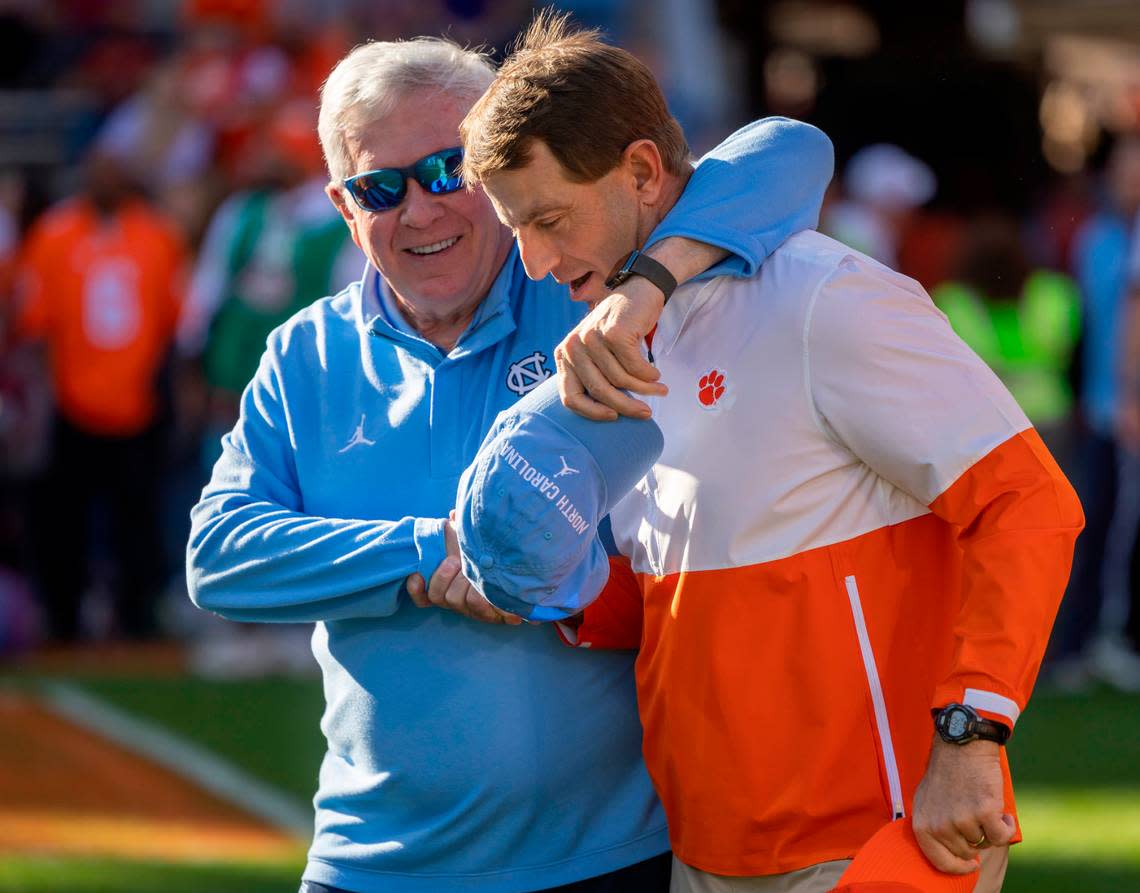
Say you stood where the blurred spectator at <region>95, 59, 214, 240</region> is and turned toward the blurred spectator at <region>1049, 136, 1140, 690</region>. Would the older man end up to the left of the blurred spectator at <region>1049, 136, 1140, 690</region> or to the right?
right

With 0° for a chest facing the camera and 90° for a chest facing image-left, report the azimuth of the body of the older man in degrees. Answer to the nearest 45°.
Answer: approximately 0°

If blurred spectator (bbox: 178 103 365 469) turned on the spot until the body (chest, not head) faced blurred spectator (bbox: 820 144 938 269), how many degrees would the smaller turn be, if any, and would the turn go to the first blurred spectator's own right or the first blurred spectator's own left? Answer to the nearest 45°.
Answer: approximately 90° to the first blurred spectator's own left

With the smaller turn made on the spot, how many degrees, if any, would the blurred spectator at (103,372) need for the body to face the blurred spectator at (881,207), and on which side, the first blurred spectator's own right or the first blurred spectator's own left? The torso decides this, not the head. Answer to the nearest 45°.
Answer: approximately 90° to the first blurred spectator's own left

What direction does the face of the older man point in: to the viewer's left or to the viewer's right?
to the viewer's right
